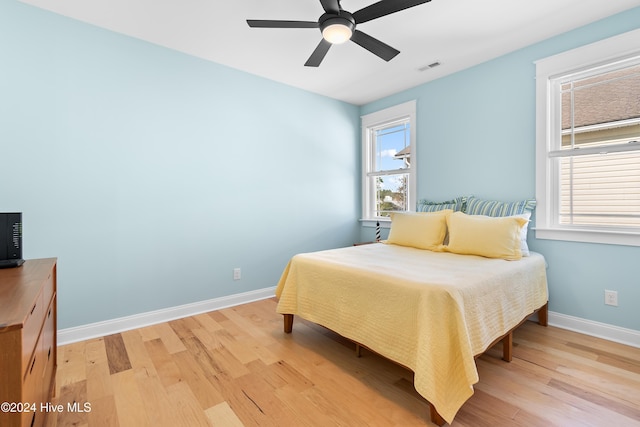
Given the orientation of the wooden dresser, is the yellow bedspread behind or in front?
in front

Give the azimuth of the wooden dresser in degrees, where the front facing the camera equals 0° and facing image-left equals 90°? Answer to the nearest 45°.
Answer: approximately 270°

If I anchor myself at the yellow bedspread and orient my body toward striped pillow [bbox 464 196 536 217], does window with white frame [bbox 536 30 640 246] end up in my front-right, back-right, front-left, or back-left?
front-right

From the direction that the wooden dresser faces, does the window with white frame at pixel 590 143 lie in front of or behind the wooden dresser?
in front
